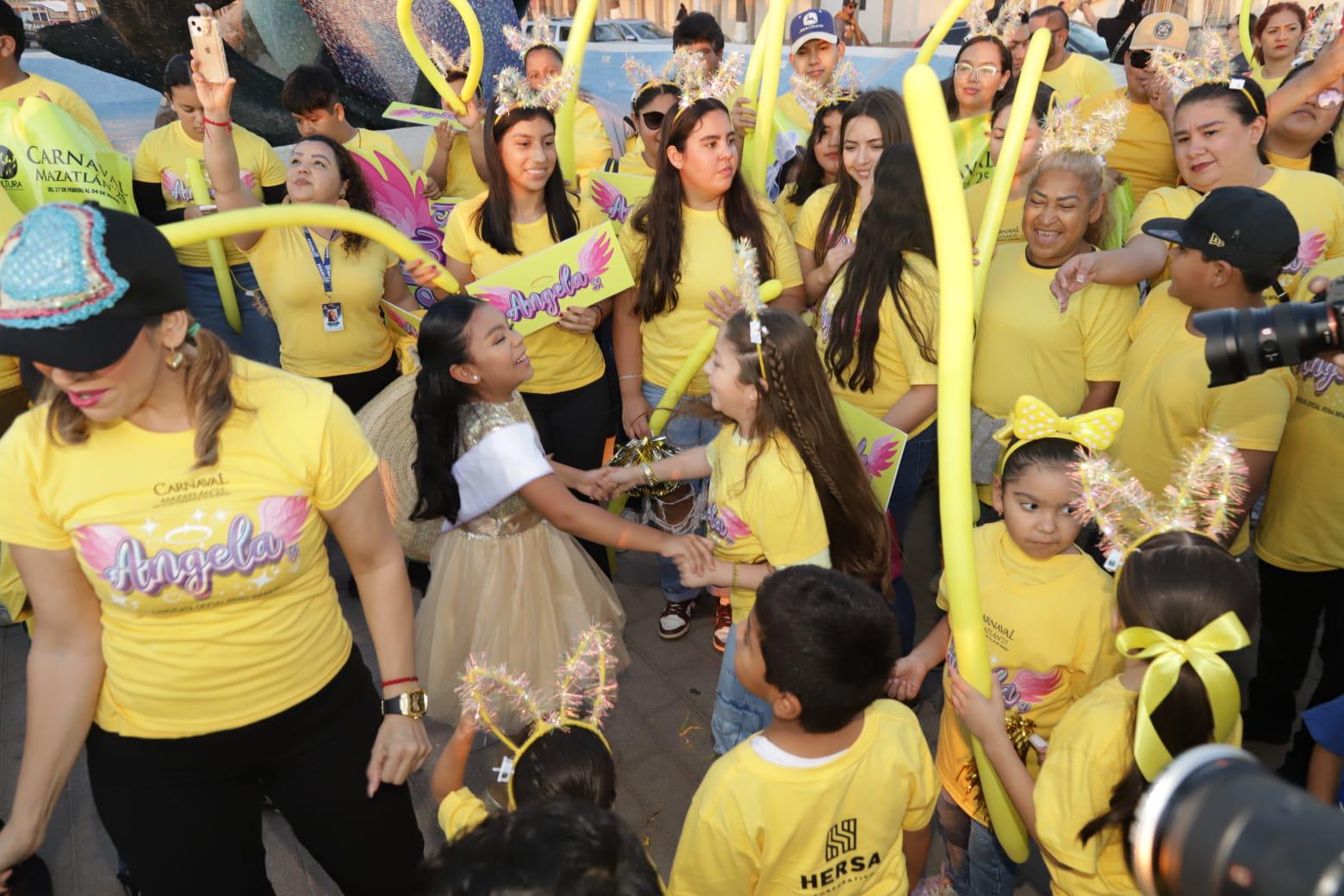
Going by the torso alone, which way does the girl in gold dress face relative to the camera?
to the viewer's right

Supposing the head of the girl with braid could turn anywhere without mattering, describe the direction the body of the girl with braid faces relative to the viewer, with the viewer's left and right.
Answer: facing to the left of the viewer

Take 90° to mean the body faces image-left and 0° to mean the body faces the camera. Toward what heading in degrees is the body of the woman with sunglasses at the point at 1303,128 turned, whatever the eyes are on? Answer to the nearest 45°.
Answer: approximately 45°

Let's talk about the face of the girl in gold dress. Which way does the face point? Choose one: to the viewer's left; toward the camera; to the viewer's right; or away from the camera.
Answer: to the viewer's right

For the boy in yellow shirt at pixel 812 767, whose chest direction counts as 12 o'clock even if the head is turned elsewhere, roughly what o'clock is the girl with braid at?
The girl with braid is roughly at 1 o'clock from the boy in yellow shirt.

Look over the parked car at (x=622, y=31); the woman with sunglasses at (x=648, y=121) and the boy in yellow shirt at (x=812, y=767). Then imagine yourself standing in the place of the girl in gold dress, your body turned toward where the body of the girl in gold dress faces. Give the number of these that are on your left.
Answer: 2

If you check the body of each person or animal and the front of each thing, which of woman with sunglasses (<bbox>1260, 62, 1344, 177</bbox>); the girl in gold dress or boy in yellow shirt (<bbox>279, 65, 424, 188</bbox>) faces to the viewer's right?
the girl in gold dress

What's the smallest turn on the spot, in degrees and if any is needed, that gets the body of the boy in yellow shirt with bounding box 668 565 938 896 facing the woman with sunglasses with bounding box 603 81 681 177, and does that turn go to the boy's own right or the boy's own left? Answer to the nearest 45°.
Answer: approximately 45° to the boy's own right

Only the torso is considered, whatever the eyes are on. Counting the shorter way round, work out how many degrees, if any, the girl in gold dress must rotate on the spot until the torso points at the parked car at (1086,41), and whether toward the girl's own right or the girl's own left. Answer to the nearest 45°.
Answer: approximately 45° to the girl's own left

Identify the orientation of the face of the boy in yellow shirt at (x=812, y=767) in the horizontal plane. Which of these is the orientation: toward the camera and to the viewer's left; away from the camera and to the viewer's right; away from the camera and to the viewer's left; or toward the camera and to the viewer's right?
away from the camera and to the viewer's left

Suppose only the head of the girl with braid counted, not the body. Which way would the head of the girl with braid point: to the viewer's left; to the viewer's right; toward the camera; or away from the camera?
to the viewer's left

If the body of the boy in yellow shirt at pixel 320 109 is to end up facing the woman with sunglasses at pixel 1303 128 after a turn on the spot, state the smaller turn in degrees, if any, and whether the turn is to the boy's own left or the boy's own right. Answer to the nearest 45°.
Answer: approximately 90° to the boy's own left

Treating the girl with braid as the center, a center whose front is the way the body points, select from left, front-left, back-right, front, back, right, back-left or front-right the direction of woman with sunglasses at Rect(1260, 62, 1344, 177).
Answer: back-right

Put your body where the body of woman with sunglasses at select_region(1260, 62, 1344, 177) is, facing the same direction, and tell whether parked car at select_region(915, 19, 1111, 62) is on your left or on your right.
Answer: on your right

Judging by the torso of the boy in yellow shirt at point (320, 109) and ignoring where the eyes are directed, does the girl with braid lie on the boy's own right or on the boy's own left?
on the boy's own left

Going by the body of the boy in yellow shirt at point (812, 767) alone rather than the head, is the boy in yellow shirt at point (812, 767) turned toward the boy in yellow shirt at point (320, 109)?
yes
